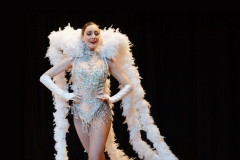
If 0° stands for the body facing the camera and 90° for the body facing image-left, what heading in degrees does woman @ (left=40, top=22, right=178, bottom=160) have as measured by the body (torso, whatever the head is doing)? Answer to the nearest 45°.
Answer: approximately 0°
